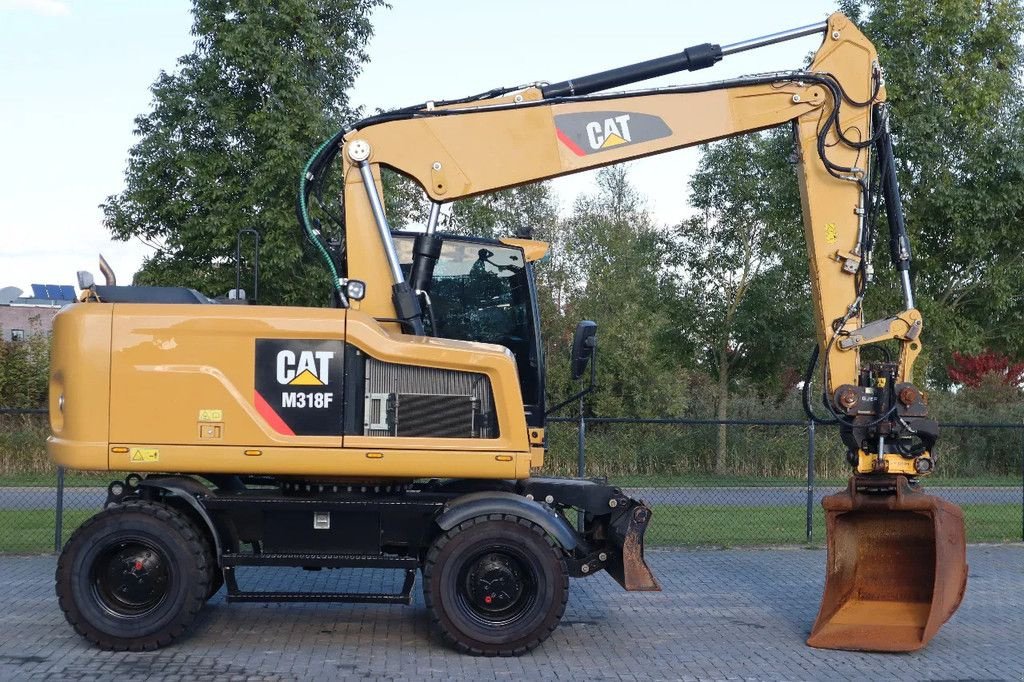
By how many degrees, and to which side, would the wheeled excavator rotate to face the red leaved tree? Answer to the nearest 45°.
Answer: approximately 45° to its left

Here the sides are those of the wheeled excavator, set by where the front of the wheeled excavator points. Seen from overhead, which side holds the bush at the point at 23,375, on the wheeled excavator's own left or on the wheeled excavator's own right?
on the wheeled excavator's own left

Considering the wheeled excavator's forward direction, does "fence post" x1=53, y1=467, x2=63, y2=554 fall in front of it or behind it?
behind

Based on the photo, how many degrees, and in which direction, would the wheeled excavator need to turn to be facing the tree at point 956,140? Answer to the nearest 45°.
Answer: approximately 45° to its left

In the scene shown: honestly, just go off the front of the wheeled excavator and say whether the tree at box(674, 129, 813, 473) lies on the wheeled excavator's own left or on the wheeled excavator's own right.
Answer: on the wheeled excavator's own left

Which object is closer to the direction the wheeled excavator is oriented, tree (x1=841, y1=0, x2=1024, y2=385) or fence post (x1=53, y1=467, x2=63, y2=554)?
the tree

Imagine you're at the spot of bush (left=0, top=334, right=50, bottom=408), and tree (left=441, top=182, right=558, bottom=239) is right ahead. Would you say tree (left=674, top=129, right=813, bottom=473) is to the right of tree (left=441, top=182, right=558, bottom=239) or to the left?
right

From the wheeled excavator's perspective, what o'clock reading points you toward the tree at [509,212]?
The tree is roughly at 9 o'clock from the wheeled excavator.

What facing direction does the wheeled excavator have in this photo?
to the viewer's right
